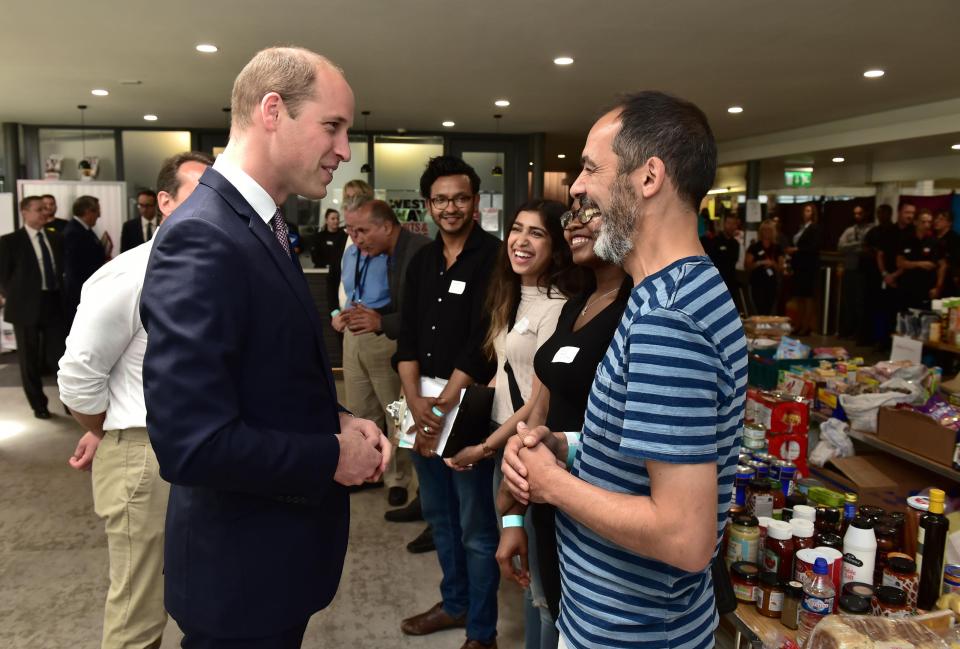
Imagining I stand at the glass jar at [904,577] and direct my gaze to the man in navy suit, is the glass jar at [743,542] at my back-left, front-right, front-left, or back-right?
front-right

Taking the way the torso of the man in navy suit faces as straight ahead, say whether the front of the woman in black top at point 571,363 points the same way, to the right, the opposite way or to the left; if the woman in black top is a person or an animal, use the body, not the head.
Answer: the opposite way

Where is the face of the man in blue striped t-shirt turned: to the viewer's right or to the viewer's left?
to the viewer's left

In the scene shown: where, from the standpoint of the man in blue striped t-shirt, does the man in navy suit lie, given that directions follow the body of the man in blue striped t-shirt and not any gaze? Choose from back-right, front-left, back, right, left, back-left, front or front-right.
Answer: front

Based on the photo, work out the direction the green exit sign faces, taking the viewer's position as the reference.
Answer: facing the viewer

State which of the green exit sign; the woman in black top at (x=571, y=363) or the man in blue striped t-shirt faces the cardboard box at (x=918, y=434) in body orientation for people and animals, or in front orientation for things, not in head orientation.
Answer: the green exit sign

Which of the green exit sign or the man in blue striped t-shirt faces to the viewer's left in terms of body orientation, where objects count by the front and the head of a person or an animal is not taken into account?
the man in blue striped t-shirt

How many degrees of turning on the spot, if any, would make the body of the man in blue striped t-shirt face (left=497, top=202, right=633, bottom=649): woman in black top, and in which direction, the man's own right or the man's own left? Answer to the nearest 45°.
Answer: approximately 90° to the man's own right

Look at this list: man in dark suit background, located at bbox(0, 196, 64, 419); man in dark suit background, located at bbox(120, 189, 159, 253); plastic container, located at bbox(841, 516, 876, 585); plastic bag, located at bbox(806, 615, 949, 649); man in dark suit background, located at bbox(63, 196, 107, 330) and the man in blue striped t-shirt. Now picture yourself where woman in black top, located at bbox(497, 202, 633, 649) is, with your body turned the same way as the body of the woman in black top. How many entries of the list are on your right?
3

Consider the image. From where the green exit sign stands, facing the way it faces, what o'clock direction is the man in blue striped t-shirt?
The man in blue striped t-shirt is roughly at 12 o'clock from the green exit sign.

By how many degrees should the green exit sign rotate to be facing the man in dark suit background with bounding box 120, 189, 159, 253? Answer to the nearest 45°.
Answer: approximately 45° to its right

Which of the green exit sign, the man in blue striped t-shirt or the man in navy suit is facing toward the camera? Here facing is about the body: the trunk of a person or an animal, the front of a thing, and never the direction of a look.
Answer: the green exit sign

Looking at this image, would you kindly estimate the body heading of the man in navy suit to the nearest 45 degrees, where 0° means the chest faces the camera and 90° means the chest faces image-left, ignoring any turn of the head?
approximately 270°

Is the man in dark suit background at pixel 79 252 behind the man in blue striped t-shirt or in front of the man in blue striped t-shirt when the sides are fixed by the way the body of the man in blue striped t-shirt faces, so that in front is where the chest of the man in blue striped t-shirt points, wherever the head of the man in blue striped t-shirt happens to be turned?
in front

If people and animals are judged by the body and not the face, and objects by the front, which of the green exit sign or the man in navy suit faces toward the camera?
the green exit sign

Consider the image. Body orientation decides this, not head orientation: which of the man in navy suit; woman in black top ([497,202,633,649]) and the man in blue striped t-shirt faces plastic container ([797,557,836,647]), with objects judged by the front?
the man in navy suit

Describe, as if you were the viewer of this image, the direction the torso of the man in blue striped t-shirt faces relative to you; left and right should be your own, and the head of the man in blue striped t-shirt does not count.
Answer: facing to the left of the viewer

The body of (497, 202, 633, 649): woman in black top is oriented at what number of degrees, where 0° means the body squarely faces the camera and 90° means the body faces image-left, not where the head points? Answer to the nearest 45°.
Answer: approximately 45°

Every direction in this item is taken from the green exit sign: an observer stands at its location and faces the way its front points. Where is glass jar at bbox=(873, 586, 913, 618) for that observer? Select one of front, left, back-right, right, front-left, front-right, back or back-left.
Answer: front

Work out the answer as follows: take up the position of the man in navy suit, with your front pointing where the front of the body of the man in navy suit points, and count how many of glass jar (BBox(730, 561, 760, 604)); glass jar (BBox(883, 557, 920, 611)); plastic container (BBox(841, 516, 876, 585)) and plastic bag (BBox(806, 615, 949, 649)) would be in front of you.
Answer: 4
